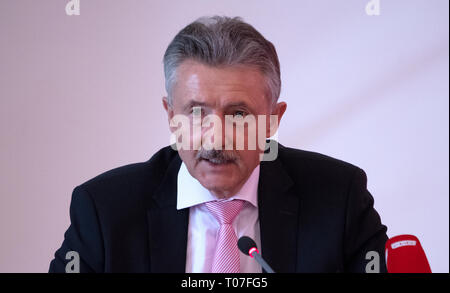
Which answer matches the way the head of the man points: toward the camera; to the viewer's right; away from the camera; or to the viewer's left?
toward the camera

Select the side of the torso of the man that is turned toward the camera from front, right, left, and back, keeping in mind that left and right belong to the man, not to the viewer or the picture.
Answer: front
